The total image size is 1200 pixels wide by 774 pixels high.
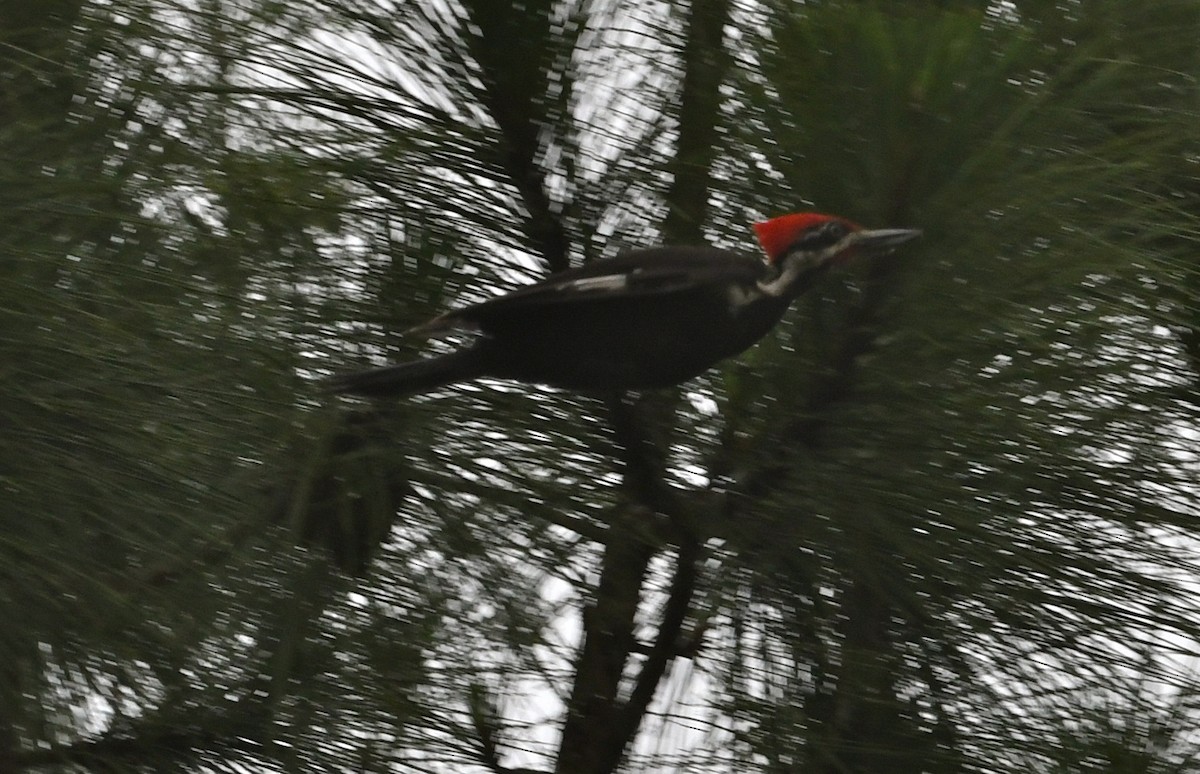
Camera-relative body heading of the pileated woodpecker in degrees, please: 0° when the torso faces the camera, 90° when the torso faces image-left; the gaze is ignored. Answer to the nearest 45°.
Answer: approximately 270°
